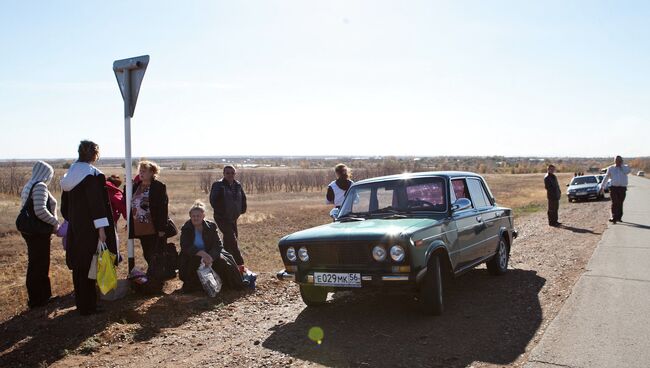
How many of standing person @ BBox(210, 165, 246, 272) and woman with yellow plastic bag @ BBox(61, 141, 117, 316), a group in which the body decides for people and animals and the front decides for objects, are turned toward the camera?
1

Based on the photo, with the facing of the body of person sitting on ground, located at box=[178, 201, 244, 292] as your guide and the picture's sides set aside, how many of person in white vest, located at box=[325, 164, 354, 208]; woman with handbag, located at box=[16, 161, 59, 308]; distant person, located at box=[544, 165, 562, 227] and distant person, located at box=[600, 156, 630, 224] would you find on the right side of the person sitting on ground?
1

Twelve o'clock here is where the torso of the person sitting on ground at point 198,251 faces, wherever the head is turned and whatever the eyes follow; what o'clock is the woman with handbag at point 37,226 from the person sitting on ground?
The woman with handbag is roughly at 3 o'clock from the person sitting on ground.

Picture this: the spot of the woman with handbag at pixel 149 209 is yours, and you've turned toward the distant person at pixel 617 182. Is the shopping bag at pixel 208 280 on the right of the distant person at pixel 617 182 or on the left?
right

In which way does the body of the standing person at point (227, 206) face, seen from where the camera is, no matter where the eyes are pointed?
toward the camera

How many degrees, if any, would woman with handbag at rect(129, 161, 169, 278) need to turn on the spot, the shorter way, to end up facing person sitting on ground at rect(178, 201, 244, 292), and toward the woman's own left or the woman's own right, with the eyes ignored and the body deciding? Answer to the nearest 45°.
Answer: approximately 90° to the woman's own left

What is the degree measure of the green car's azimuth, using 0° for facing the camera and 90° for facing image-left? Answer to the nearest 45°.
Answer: approximately 45°

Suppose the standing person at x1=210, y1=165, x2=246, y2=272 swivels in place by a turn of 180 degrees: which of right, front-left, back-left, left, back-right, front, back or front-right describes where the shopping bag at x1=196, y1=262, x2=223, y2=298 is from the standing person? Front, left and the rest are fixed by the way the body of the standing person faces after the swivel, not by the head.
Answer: back

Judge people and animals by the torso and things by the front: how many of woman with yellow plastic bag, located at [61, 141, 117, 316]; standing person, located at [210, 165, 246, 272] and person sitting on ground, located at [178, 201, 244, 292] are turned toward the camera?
2

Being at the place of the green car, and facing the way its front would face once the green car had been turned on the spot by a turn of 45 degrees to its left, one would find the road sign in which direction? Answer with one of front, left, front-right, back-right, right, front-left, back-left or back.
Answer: right

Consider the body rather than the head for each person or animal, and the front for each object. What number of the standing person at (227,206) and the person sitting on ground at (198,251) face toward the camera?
2

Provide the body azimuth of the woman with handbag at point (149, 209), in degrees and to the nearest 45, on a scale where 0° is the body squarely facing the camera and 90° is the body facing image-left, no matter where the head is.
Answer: approximately 45°

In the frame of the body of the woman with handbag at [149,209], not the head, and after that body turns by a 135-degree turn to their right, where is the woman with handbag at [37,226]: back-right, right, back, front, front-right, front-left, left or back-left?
left

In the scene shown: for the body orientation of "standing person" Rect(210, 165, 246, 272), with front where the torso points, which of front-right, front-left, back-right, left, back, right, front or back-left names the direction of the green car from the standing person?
front-left

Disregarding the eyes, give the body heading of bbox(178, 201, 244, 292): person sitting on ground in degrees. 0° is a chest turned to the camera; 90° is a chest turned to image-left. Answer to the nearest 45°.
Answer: approximately 0°

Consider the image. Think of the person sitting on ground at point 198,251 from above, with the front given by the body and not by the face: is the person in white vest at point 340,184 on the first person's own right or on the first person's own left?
on the first person's own left

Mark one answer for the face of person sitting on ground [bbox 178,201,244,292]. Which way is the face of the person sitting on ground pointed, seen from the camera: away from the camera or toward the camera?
toward the camera

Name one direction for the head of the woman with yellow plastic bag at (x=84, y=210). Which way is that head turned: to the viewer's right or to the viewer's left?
to the viewer's right
